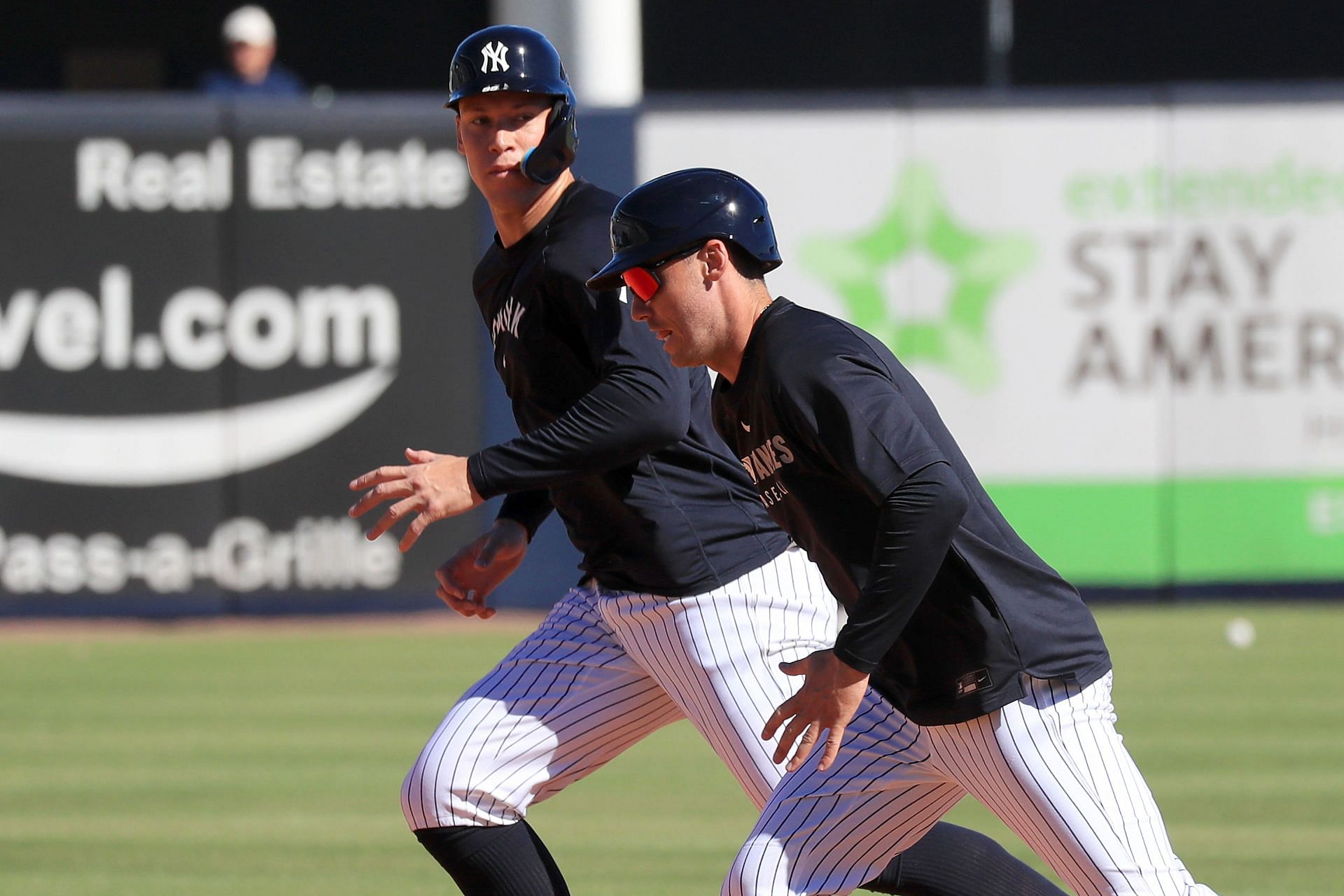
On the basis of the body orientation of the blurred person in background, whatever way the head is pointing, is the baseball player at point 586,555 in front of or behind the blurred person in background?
in front

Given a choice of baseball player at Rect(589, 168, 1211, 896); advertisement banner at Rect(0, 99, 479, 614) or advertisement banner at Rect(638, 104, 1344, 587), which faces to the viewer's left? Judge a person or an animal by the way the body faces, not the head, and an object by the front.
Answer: the baseball player

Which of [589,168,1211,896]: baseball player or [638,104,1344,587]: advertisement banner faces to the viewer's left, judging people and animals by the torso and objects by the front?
the baseball player

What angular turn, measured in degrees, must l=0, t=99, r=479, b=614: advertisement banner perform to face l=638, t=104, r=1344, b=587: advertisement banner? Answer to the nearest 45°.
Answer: approximately 90° to its left

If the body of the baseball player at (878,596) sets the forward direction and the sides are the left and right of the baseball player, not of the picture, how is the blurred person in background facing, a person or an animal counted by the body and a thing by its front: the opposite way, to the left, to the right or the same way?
to the left

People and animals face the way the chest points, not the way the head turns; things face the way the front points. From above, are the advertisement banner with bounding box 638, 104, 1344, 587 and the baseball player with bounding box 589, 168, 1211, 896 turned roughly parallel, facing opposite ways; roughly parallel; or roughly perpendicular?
roughly perpendicular

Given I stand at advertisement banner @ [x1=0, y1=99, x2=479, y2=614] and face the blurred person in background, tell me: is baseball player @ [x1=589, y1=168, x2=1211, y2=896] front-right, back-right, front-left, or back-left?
back-right

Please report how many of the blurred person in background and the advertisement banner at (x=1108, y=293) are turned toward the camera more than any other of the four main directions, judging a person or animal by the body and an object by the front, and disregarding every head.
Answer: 2

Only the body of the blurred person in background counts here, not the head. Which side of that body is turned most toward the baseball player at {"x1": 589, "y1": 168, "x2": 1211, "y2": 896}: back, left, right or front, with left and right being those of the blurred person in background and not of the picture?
front

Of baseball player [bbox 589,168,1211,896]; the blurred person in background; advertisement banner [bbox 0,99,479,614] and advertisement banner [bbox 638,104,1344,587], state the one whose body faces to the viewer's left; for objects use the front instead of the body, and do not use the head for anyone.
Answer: the baseball player

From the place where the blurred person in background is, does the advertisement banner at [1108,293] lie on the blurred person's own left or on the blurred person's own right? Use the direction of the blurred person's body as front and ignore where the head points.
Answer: on the blurred person's own left

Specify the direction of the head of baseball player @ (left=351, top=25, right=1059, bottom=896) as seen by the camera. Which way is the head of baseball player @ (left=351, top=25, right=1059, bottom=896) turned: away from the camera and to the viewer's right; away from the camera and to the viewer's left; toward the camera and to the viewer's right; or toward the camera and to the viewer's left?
toward the camera and to the viewer's left

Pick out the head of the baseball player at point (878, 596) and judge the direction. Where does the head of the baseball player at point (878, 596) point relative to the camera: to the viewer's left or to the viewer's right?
to the viewer's left
